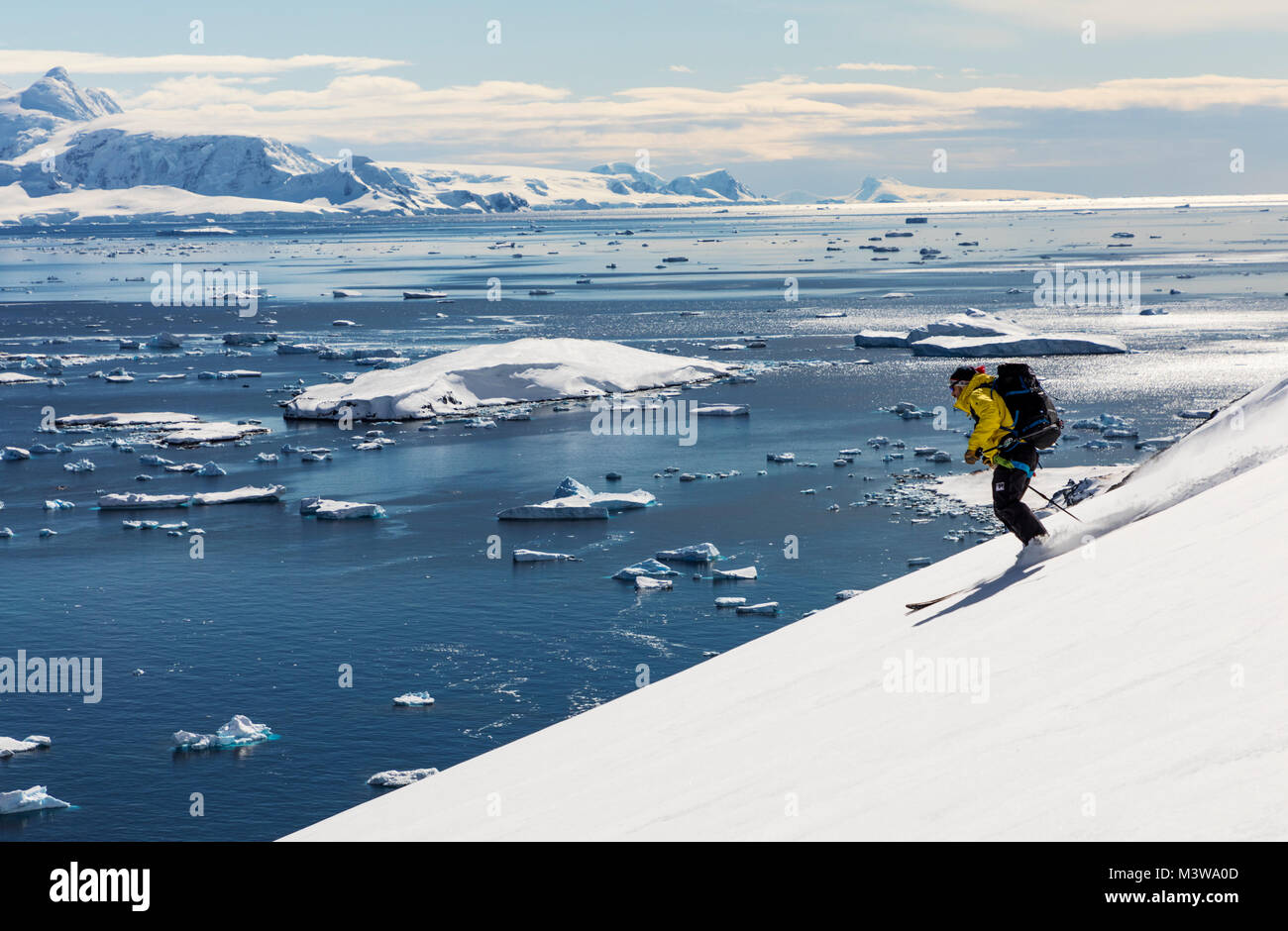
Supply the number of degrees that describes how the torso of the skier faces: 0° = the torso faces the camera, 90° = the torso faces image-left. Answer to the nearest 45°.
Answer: approximately 90°

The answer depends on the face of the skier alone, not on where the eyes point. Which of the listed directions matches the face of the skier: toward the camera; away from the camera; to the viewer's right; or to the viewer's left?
to the viewer's left

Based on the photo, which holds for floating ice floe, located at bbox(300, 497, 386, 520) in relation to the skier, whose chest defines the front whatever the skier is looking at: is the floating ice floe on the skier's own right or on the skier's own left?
on the skier's own right

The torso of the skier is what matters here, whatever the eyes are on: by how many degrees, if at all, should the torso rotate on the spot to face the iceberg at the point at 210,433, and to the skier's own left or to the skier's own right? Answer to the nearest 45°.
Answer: approximately 45° to the skier's own right

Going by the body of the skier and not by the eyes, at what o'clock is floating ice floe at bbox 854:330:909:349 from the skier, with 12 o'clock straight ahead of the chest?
The floating ice floe is roughly at 3 o'clock from the skier.
